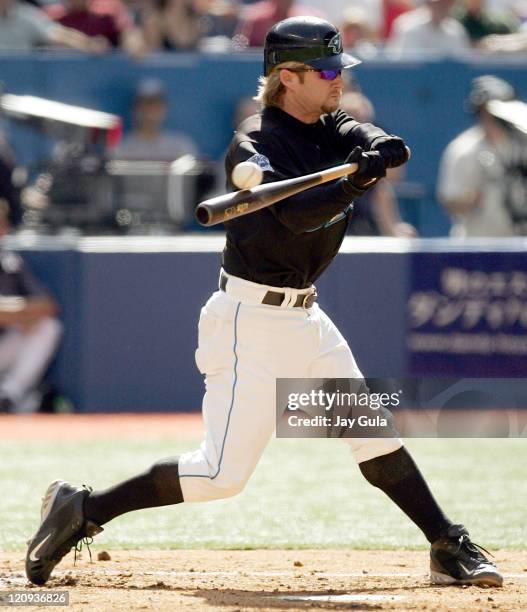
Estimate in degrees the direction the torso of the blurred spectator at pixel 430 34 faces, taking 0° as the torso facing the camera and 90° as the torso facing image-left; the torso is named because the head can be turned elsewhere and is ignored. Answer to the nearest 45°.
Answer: approximately 0°

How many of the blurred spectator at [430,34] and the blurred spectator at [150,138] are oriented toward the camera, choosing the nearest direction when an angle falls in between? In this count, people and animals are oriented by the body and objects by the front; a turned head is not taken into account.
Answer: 2

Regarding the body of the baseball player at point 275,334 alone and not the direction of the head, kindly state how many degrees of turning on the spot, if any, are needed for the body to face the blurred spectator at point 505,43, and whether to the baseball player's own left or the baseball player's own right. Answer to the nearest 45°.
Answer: approximately 135° to the baseball player's own left

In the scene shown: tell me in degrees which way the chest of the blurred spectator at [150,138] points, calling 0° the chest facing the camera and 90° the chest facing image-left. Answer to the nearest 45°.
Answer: approximately 0°

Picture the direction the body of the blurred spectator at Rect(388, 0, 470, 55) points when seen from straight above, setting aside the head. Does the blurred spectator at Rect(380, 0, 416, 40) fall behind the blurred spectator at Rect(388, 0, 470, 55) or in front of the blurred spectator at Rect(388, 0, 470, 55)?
behind

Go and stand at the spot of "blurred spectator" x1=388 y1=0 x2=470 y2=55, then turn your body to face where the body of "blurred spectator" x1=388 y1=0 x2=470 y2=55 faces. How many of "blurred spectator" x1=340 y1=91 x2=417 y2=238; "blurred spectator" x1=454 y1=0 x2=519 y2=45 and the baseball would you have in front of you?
2

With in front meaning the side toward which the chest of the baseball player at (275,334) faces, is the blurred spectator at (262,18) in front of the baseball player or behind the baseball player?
behind

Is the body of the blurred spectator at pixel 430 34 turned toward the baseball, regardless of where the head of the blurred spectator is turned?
yes
